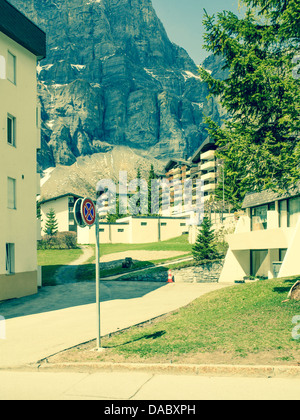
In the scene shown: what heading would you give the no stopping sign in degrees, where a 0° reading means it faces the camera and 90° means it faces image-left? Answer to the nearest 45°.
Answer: approximately 315°

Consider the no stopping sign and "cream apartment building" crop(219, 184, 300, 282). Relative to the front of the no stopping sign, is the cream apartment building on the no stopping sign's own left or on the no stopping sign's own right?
on the no stopping sign's own left

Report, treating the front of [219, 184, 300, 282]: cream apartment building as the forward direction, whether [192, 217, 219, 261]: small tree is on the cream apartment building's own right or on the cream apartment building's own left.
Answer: on the cream apartment building's own right

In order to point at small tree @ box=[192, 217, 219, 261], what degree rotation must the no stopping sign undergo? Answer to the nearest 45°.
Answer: approximately 135° to its left

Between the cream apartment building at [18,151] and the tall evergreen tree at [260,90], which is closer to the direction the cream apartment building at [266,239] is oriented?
the cream apartment building

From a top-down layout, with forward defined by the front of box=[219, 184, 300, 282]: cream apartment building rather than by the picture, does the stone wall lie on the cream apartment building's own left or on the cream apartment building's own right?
on the cream apartment building's own right

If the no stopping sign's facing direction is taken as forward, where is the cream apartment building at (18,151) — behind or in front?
behind

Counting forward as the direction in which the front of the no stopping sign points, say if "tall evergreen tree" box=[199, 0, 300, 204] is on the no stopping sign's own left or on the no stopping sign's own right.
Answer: on the no stopping sign's own left

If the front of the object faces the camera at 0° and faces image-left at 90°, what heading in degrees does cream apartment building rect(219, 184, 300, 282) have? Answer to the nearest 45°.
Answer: approximately 45°
